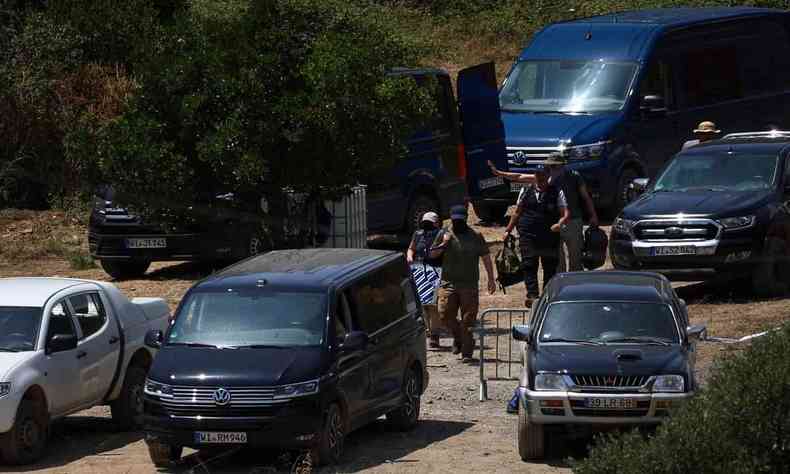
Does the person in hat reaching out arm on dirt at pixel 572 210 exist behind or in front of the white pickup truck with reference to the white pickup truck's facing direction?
behind

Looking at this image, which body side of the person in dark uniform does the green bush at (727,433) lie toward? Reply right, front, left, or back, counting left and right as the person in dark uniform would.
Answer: front

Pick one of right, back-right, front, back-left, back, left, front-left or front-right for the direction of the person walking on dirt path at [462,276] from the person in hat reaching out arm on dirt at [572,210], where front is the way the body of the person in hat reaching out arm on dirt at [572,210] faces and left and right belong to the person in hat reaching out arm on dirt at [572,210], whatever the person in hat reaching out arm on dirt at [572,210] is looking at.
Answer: front

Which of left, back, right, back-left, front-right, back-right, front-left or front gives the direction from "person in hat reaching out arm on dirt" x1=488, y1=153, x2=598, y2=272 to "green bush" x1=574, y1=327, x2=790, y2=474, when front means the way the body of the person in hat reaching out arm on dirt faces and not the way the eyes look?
front-left

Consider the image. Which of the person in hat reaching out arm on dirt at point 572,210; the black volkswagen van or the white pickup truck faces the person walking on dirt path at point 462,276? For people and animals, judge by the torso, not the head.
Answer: the person in hat reaching out arm on dirt at point 572,210

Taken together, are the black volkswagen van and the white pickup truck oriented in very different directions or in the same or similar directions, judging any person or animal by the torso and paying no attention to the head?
same or similar directions

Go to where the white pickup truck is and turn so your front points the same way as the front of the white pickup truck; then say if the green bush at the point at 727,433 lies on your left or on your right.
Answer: on your left

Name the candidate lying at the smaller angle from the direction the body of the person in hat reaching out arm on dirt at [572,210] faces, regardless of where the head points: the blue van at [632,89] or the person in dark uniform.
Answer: the person in dark uniform

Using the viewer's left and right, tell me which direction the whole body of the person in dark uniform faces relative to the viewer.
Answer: facing the viewer

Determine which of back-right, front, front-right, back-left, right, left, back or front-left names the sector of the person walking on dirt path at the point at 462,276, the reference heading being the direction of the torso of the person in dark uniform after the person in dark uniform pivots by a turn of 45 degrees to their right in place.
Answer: front

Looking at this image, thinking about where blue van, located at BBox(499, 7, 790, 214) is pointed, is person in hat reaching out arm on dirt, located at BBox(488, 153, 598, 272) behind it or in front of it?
in front

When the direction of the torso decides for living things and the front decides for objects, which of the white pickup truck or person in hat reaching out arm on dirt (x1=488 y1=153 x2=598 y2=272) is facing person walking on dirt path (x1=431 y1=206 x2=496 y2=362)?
person in hat reaching out arm on dirt (x1=488 y1=153 x2=598 y2=272)

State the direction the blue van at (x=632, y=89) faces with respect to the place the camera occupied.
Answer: facing the viewer and to the left of the viewer
